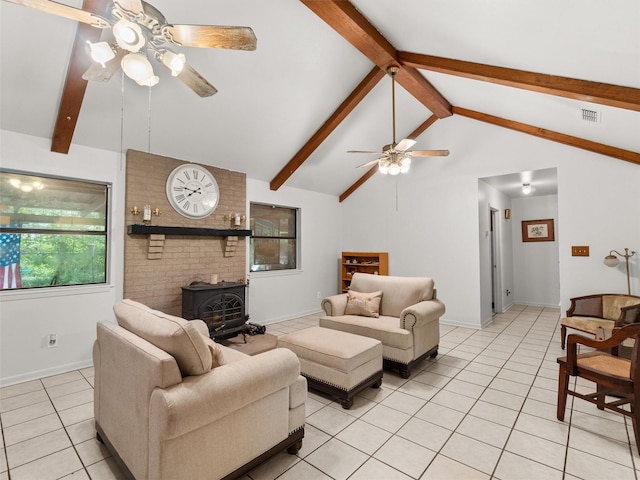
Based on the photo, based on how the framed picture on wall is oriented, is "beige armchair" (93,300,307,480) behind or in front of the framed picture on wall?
in front

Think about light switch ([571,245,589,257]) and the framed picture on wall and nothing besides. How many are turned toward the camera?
2

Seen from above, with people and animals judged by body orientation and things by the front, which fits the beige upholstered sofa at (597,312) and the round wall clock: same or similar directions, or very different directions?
very different directions

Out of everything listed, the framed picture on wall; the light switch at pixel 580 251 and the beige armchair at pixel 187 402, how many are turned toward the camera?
2

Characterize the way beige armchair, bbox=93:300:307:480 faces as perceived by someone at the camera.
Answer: facing away from the viewer and to the right of the viewer

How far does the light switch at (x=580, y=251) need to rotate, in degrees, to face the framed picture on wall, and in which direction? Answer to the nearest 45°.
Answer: approximately 180°

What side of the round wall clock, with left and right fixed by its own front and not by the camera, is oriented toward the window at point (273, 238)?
left

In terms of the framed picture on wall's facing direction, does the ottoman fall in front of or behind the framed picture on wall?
in front

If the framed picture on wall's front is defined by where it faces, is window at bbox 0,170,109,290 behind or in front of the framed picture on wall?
in front
